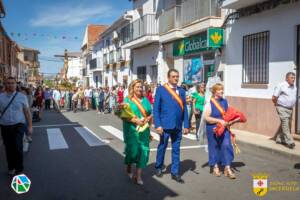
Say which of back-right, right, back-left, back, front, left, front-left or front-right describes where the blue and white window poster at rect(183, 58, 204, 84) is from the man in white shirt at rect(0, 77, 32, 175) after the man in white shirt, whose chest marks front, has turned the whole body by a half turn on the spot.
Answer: front-right

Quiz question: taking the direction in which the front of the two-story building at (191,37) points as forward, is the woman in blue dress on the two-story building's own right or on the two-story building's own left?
on the two-story building's own left

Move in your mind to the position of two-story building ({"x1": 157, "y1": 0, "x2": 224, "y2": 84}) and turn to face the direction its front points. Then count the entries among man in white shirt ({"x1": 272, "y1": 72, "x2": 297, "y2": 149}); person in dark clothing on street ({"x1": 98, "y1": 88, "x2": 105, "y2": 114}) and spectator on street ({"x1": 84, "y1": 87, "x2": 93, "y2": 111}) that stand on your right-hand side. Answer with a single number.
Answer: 2

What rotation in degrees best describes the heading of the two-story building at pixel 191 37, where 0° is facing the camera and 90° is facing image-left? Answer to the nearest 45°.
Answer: approximately 45°

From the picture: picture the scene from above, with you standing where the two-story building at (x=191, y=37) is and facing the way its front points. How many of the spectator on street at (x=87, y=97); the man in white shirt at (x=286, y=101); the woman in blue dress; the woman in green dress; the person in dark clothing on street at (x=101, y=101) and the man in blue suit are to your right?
2

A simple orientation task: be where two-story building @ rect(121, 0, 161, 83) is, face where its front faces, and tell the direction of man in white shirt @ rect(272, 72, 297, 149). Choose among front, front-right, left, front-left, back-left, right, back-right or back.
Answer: front-left

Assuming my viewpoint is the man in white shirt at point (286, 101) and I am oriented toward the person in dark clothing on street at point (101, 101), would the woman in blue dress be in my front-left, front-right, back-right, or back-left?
back-left

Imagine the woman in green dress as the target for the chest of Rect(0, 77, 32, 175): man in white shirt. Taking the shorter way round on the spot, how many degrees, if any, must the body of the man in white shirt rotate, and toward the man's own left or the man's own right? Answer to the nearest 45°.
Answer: approximately 45° to the man's own left

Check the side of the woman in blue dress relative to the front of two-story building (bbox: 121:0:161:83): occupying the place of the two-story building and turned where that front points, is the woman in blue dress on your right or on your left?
on your left

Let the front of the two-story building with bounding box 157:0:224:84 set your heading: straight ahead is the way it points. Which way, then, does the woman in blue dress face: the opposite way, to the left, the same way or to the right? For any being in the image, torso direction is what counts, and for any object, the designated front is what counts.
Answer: to the left

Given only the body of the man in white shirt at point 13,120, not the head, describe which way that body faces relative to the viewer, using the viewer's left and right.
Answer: facing the viewer

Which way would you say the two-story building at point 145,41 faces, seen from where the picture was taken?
facing the viewer and to the left of the viewer

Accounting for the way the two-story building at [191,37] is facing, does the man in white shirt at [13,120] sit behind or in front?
in front
